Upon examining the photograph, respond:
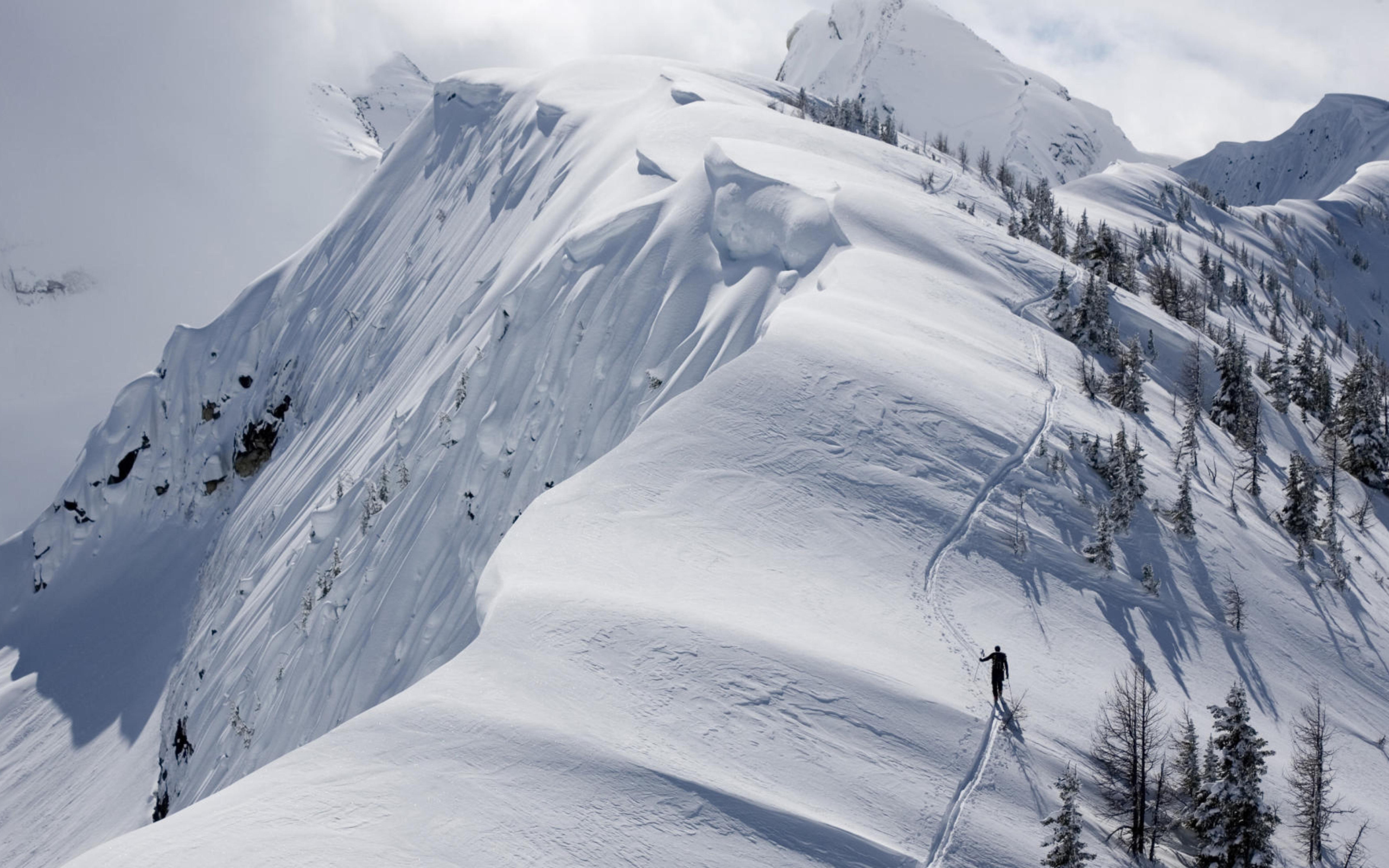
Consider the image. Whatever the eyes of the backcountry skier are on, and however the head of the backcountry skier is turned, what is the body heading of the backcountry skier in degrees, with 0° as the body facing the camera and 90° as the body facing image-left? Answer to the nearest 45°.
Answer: approximately 180°

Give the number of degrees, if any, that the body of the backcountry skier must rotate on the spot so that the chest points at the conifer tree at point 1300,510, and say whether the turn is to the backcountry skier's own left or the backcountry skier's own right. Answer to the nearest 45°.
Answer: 0° — they already face it

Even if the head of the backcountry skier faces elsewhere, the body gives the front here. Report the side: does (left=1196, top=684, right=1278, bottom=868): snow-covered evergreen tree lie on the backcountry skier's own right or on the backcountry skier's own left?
on the backcountry skier's own right

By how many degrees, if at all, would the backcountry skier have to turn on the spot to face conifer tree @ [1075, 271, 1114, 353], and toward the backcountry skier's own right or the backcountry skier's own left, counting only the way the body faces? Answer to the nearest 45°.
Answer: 0° — they already face it

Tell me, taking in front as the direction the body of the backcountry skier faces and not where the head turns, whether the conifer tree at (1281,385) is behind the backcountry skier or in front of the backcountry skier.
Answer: in front

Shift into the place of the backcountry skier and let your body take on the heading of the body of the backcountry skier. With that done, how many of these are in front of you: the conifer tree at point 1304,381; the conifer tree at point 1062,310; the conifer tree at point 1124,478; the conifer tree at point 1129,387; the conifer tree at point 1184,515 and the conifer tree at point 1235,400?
6

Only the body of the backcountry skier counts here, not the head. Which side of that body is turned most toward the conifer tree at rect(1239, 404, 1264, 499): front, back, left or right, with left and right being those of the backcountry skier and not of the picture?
front

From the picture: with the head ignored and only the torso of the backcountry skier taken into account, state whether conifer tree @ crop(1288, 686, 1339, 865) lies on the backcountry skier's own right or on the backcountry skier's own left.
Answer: on the backcountry skier's own right

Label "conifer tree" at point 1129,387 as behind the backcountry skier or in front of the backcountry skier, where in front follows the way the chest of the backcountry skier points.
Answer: in front

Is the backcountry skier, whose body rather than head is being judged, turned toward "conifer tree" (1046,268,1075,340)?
yes

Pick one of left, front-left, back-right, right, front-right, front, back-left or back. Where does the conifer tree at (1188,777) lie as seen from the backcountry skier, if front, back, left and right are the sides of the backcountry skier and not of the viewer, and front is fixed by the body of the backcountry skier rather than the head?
right

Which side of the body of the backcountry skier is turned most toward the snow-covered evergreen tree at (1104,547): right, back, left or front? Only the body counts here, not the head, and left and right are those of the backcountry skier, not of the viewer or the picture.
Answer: front

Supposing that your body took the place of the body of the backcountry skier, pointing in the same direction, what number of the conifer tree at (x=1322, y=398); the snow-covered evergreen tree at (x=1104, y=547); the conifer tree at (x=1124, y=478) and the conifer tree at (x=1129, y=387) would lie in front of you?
4

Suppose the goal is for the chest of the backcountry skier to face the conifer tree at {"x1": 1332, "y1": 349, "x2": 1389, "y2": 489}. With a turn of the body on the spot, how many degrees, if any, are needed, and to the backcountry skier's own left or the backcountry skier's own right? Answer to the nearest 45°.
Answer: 0° — they already face it
